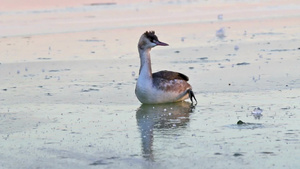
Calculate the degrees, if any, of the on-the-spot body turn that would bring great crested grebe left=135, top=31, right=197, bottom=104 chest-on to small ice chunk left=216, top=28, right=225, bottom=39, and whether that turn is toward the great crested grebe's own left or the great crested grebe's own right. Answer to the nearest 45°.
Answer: approximately 90° to the great crested grebe's own right

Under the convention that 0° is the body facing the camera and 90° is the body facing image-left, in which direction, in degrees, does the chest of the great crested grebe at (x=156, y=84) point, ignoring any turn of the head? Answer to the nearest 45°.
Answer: approximately 90°

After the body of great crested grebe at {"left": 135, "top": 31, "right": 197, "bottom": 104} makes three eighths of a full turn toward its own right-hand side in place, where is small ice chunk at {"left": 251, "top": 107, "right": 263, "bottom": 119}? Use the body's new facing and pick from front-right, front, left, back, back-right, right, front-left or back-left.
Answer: right
